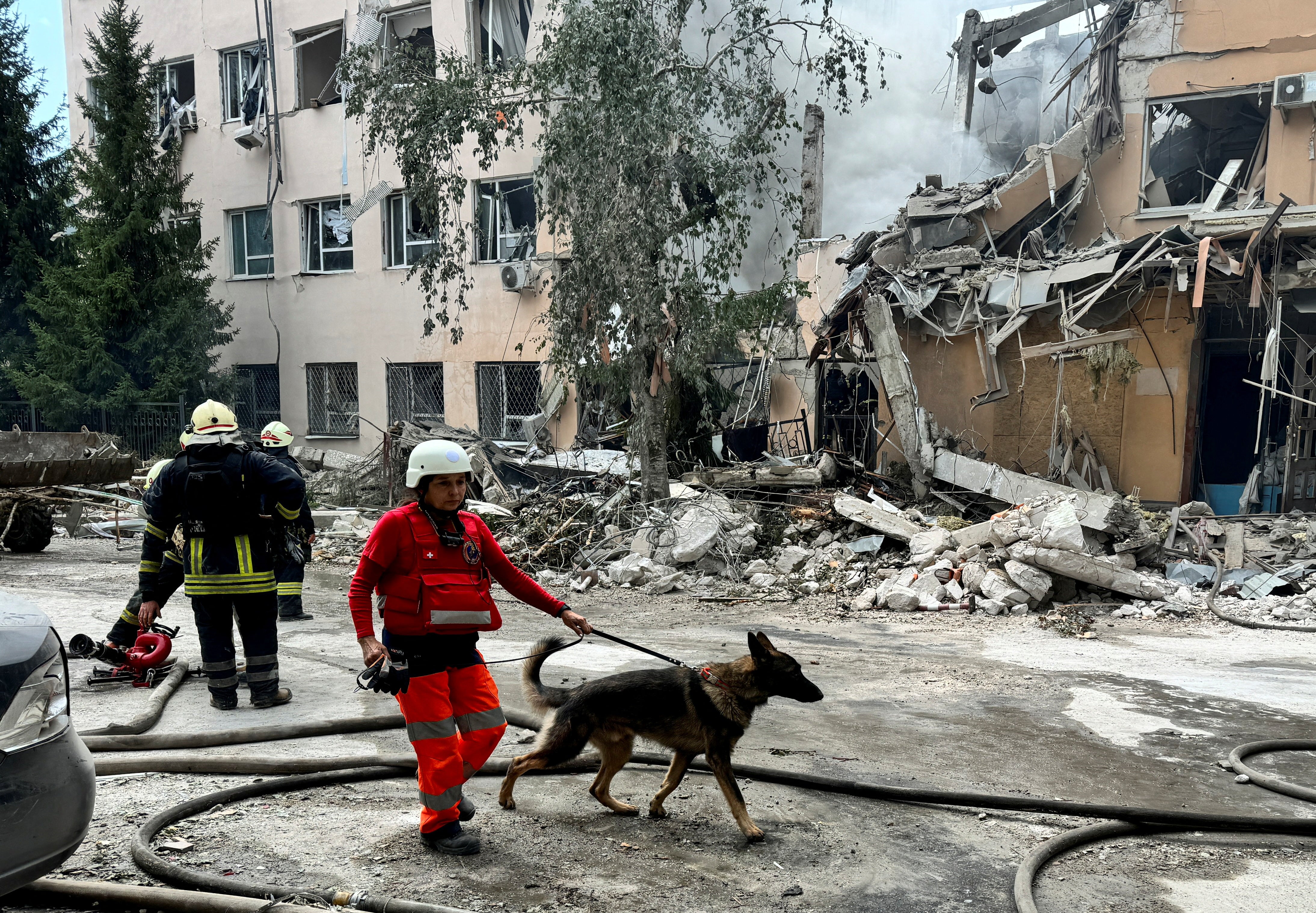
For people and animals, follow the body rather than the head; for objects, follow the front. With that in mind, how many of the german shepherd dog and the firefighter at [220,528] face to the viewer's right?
1

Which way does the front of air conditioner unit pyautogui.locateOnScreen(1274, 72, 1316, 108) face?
toward the camera

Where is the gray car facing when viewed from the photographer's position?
facing the viewer and to the right of the viewer

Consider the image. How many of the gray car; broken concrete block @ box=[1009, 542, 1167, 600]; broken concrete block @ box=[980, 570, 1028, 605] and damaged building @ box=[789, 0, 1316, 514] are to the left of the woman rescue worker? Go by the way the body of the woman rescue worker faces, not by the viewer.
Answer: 3

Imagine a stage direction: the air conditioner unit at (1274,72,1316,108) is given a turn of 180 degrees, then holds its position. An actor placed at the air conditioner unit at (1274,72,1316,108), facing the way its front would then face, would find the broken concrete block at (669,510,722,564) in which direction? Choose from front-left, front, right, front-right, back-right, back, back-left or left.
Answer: back-left

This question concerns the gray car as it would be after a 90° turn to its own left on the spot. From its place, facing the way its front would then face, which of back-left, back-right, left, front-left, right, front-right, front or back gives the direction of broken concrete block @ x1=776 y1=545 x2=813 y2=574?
front

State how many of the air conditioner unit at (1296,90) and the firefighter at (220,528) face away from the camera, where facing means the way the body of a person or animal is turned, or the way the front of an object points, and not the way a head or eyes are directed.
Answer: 1

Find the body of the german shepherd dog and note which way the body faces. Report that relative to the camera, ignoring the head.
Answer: to the viewer's right

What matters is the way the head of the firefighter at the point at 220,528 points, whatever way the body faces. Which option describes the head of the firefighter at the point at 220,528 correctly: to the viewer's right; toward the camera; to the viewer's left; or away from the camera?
away from the camera

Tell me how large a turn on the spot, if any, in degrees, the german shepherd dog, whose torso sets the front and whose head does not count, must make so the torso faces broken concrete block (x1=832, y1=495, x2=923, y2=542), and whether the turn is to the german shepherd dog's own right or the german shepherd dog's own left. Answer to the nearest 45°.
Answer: approximately 90° to the german shepherd dog's own left

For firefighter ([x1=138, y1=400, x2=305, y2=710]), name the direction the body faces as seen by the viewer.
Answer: away from the camera

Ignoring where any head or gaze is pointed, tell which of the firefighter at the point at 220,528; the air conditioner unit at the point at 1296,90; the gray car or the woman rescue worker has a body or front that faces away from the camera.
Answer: the firefighter

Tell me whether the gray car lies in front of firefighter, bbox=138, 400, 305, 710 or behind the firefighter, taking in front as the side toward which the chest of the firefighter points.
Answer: behind

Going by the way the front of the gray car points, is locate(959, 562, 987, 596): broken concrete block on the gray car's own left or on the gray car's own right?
on the gray car's own left
